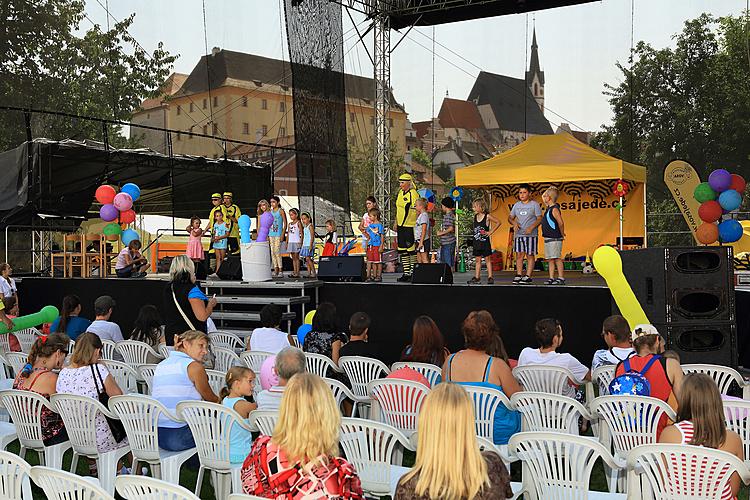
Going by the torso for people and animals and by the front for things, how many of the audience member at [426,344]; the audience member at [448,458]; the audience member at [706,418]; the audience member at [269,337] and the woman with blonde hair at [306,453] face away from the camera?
5

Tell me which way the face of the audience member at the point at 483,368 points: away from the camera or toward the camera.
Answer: away from the camera

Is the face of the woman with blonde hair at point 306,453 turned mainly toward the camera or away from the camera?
away from the camera

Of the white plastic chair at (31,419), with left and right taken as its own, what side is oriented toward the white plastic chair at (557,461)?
right

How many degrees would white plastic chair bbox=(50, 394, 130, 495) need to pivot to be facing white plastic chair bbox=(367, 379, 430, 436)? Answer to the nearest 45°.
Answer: approximately 45° to its right

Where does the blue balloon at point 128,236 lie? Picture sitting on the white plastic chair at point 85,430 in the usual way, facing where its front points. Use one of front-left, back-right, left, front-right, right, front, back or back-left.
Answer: front-left

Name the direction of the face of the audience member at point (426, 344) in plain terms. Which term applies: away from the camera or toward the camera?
away from the camera

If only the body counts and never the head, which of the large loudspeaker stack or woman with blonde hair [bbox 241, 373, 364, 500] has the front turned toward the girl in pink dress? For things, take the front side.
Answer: the woman with blonde hair

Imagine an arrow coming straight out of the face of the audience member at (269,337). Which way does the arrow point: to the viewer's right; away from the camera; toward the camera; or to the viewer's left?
away from the camera

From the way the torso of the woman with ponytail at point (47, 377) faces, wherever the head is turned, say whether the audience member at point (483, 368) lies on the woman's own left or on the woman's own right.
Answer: on the woman's own right

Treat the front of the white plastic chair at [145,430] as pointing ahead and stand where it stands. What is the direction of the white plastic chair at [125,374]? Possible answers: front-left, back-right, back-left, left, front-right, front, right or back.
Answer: front-left

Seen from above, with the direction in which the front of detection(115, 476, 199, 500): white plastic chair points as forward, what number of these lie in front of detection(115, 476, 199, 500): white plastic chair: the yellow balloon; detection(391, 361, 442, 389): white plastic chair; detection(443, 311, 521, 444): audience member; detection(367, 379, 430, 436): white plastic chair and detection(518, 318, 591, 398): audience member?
5

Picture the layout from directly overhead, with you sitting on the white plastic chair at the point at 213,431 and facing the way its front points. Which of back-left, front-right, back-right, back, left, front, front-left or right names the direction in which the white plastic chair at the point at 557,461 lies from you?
right

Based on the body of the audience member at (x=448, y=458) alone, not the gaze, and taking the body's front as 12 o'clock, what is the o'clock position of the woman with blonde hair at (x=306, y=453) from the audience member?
The woman with blonde hair is roughly at 10 o'clock from the audience member.

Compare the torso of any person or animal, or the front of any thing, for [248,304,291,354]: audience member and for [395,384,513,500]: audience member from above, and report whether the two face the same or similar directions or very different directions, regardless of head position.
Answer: same or similar directions

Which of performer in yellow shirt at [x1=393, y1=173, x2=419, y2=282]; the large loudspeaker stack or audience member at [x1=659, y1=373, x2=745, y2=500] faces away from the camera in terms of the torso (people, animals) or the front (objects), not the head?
the audience member

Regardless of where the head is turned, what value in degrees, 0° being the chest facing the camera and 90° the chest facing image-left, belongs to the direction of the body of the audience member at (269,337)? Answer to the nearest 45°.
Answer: approximately 180°

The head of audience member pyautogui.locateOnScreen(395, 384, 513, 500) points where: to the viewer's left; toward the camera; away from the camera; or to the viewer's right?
away from the camera

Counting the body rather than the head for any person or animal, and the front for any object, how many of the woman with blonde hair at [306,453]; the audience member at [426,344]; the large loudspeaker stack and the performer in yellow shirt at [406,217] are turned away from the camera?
2

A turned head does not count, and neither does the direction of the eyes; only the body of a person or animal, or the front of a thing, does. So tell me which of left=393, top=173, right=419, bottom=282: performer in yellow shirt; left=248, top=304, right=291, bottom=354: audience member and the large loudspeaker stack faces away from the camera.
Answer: the audience member
